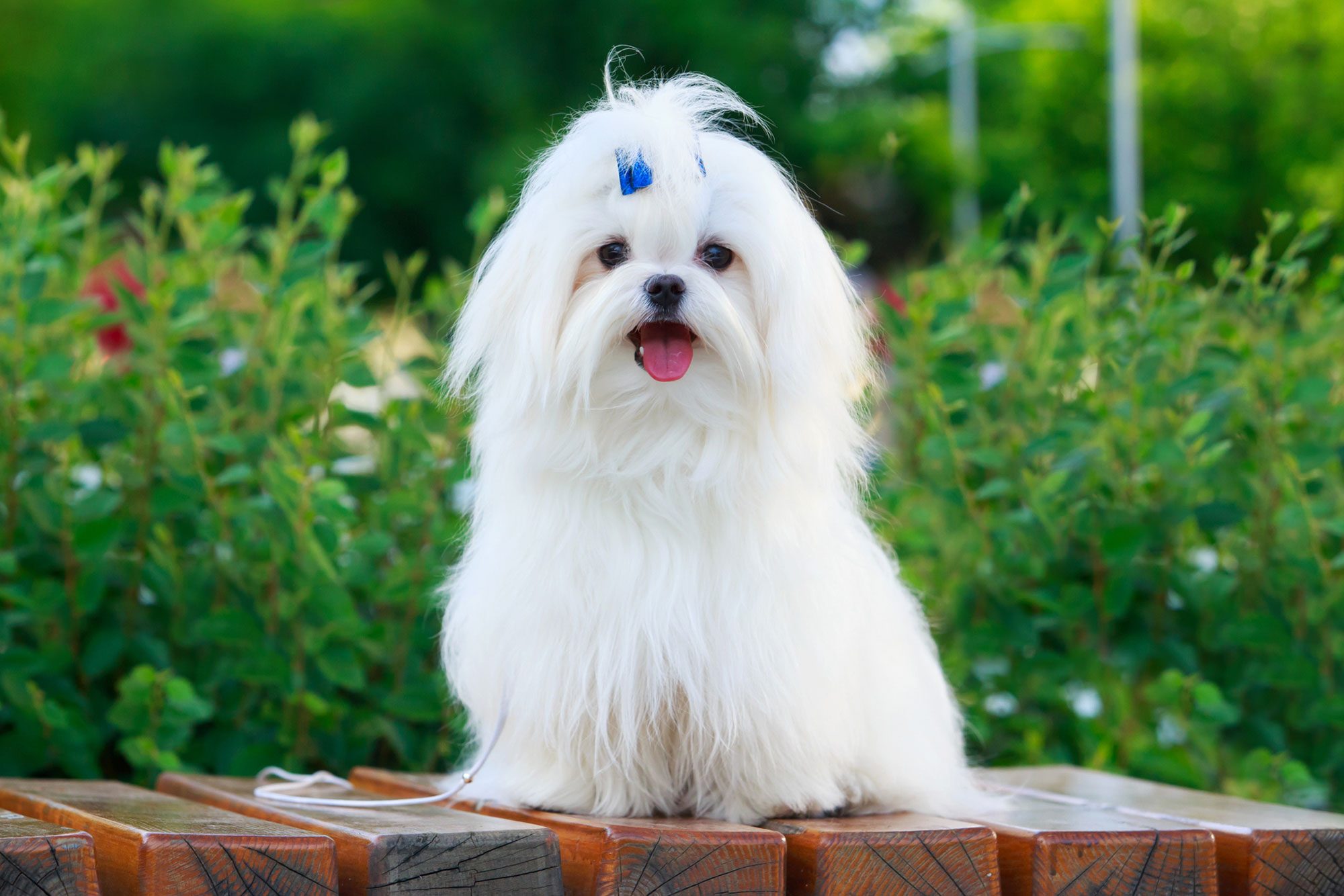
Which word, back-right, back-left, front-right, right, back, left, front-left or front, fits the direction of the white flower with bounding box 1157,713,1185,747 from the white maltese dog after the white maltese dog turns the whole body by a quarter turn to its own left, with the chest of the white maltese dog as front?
front-left

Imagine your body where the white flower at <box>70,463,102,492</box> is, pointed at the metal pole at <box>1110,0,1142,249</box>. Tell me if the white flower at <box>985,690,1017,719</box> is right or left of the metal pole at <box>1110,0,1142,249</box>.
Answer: right

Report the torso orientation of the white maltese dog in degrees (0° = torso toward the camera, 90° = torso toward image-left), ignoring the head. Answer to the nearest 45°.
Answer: approximately 0°

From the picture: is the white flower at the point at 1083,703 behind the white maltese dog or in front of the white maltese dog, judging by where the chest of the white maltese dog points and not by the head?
behind

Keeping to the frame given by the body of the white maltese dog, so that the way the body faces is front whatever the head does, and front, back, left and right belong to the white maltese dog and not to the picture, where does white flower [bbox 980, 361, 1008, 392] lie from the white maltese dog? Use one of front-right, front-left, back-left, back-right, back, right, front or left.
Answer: back-left

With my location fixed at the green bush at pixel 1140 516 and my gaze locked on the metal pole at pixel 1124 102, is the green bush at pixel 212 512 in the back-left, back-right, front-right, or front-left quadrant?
back-left
